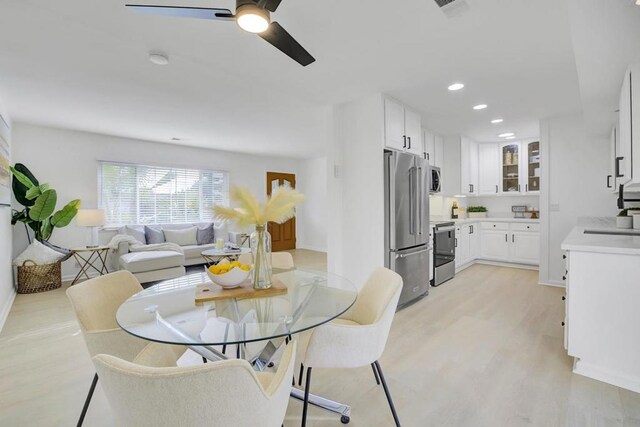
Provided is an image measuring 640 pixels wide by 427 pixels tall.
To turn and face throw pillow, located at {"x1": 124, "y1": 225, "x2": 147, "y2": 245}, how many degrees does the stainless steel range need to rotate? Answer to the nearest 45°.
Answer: approximately 135° to its right

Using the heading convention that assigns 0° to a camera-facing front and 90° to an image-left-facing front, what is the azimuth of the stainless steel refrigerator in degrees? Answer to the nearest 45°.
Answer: approximately 315°

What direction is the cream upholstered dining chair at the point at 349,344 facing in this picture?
to the viewer's left

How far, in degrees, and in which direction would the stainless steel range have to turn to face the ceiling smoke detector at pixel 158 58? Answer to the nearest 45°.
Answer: approximately 90° to its right

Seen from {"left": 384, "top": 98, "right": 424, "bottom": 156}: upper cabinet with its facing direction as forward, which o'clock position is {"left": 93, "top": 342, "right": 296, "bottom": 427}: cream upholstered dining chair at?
The cream upholstered dining chair is roughly at 2 o'clock from the upper cabinet.

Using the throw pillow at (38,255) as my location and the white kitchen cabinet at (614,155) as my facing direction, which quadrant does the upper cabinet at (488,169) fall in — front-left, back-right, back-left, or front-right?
front-left

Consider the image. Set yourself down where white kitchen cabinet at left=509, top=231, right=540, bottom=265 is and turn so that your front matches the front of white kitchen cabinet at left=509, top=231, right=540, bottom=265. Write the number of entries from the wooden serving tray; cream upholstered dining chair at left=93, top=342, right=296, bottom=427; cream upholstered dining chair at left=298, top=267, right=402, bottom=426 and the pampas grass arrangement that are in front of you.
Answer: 4

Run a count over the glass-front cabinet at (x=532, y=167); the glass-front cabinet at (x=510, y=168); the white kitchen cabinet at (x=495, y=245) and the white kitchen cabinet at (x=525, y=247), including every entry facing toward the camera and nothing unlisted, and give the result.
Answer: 4

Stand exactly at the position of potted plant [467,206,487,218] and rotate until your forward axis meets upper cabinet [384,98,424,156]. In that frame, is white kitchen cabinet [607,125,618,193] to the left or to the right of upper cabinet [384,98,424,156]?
left

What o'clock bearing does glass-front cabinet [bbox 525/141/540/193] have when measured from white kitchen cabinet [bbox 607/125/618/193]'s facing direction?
The glass-front cabinet is roughly at 2 o'clock from the white kitchen cabinet.

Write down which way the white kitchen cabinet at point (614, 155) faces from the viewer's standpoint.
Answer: facing to the left of the viewer

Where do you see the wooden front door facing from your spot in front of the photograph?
facing the viewer and to the right of the viewer

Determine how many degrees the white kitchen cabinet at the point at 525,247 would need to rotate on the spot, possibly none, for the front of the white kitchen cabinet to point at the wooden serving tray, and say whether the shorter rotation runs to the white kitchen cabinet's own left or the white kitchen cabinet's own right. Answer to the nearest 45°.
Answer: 0° — it already faces it

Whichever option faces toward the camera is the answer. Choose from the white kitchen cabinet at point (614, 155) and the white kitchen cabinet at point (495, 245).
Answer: the white kitchen cabinet at point (495, 245)

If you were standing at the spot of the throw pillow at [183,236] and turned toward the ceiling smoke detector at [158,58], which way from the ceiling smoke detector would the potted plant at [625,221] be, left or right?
left

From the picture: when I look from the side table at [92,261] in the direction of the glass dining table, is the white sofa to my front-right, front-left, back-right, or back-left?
front-left

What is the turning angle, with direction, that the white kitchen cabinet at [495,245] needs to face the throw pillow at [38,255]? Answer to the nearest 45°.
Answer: approximately 45° to its right

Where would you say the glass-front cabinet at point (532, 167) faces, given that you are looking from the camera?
facing the viewer

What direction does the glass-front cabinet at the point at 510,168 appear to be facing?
toward the camera
